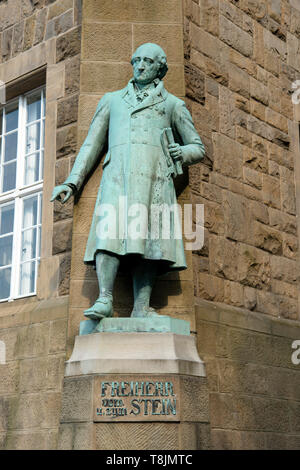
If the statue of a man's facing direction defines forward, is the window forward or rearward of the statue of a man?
rearward

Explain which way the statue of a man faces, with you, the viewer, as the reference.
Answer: facing the viewer
